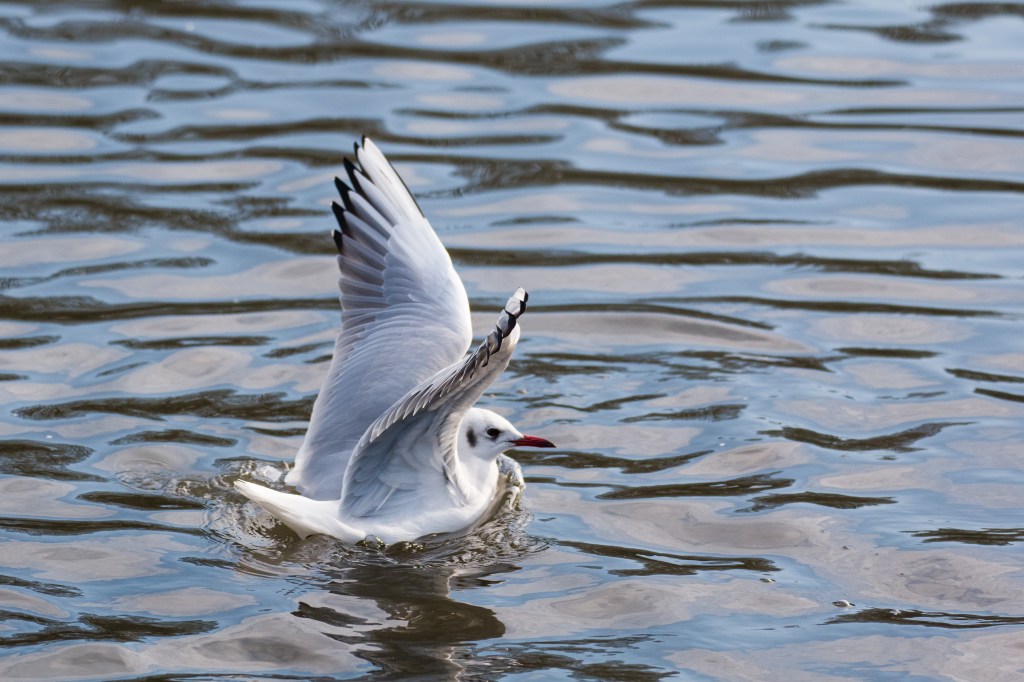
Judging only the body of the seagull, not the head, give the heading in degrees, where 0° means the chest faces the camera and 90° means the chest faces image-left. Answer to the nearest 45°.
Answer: approximately 270°
